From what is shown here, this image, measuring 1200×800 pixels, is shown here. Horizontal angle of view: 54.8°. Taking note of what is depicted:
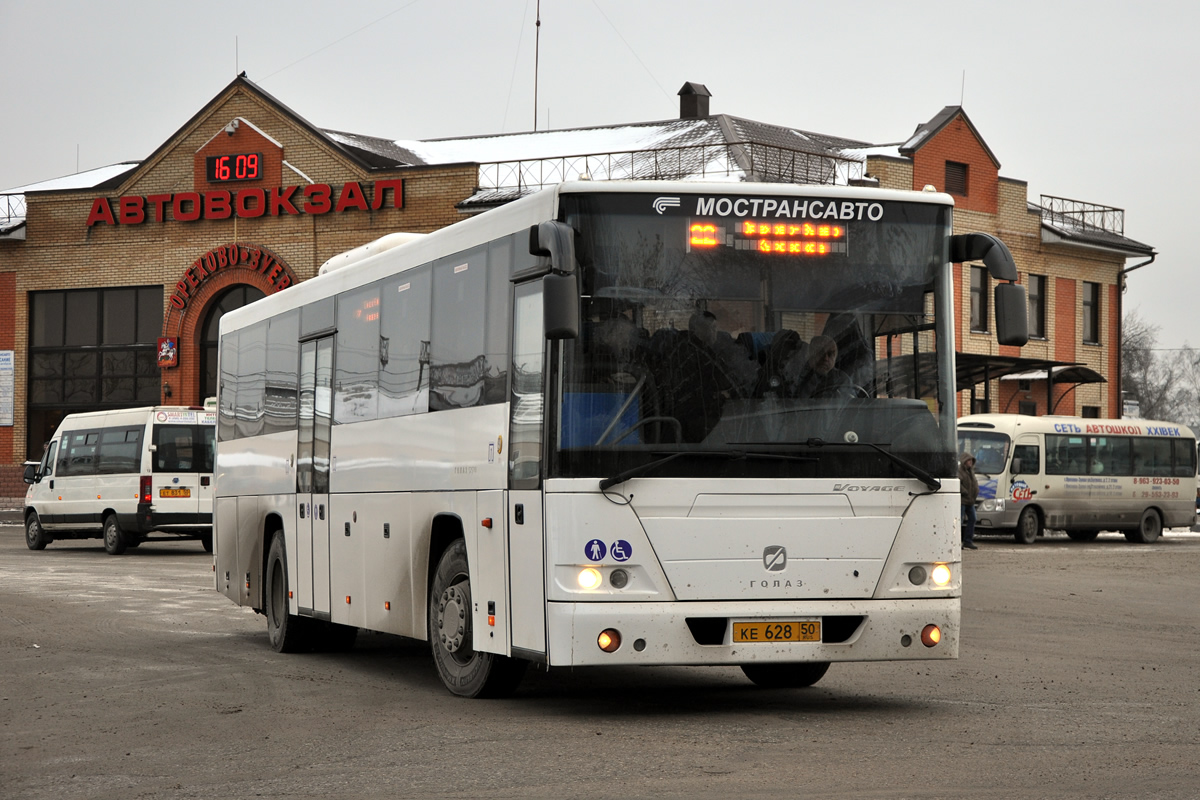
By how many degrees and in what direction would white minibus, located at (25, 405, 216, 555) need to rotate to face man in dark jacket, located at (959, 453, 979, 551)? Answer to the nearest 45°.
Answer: approximately 135° to its right

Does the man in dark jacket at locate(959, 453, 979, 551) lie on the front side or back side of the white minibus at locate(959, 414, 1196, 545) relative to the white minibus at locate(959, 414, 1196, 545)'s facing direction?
on the front side

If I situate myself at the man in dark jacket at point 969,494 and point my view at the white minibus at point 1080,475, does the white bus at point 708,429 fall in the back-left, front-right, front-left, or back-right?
back-right

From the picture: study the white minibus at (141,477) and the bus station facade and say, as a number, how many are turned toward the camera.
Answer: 1

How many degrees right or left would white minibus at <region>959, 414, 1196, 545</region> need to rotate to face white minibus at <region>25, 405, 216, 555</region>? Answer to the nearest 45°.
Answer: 0° — it already faces it

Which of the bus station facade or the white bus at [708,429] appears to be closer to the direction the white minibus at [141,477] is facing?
the bus station facade

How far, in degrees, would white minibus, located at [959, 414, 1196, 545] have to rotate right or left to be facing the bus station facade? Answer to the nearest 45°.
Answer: approximately 45° to its right

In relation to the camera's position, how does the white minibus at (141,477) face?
facing away from the viewer and to the left of the viewer

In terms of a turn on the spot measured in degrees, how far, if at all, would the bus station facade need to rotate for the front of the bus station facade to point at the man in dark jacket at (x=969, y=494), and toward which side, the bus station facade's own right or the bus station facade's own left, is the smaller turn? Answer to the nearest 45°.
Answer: approximately 45° to the bus station facade's own left

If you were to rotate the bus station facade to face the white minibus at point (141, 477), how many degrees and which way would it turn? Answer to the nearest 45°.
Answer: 0° — it already faces it

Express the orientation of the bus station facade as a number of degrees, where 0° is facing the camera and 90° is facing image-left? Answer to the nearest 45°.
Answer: approximately 0°
